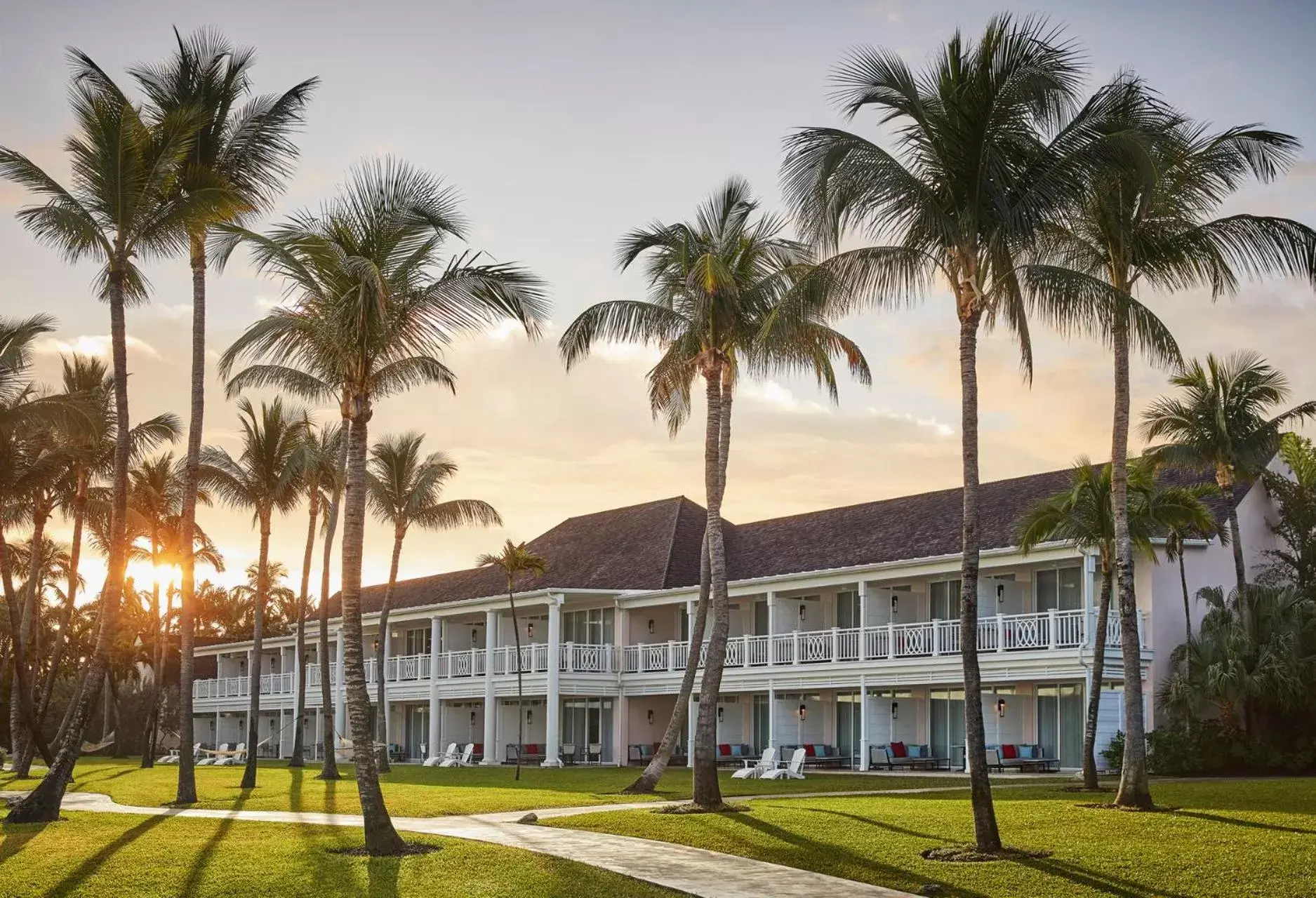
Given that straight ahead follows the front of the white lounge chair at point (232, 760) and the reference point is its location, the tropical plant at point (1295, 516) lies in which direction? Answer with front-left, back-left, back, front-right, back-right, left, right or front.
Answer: back-left

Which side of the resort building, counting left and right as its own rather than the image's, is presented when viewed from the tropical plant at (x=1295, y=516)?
left

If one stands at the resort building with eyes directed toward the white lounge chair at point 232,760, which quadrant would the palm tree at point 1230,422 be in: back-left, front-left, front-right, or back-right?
back-left

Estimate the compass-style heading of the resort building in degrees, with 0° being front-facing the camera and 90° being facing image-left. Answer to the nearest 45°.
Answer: approximately 45°

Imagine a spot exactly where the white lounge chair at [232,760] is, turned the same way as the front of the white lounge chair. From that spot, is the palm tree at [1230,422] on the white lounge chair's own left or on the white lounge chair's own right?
on the white lounge chair's own left

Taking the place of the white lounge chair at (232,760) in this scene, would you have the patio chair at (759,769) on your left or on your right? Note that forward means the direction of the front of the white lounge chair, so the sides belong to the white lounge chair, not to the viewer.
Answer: on your left

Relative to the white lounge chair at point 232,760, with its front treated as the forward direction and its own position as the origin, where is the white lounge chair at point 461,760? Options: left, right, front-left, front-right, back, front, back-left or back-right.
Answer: back-left

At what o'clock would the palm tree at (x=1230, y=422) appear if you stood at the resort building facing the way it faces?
The palm tree is roughly at 9 o'clock from the resort building.

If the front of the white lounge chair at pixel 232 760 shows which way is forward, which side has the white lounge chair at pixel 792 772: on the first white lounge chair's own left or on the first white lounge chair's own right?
on the first white lounge chair's own left

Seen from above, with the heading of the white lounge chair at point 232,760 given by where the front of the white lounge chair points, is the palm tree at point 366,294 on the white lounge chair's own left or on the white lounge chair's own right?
on the white lounge chair's own left

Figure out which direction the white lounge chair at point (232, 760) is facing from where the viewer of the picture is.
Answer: facing to the left of the viewer
